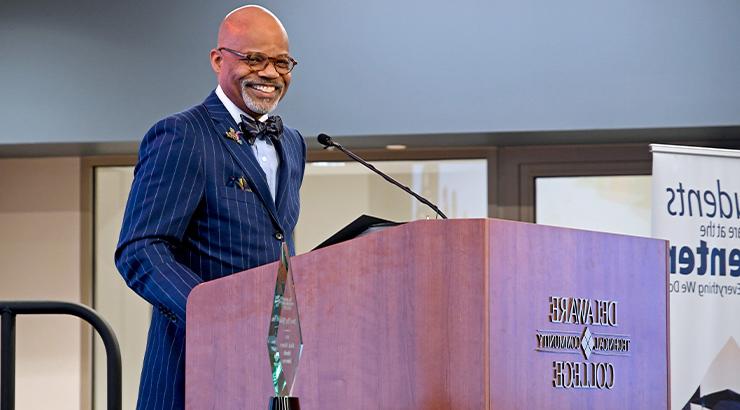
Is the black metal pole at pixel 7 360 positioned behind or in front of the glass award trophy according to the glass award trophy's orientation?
behind

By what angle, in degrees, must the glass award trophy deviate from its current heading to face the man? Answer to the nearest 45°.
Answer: approximately 180°

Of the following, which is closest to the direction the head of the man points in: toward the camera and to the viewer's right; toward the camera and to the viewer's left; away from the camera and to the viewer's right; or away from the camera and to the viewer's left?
toward the camera and to the viewer's right

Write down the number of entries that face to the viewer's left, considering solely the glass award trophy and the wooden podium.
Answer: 0

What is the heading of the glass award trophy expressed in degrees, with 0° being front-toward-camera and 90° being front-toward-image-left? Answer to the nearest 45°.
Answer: approximately 0°

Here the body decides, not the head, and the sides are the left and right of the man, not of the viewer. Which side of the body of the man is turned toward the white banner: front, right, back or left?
left

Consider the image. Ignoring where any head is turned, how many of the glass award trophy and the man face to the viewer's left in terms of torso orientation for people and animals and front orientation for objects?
0
